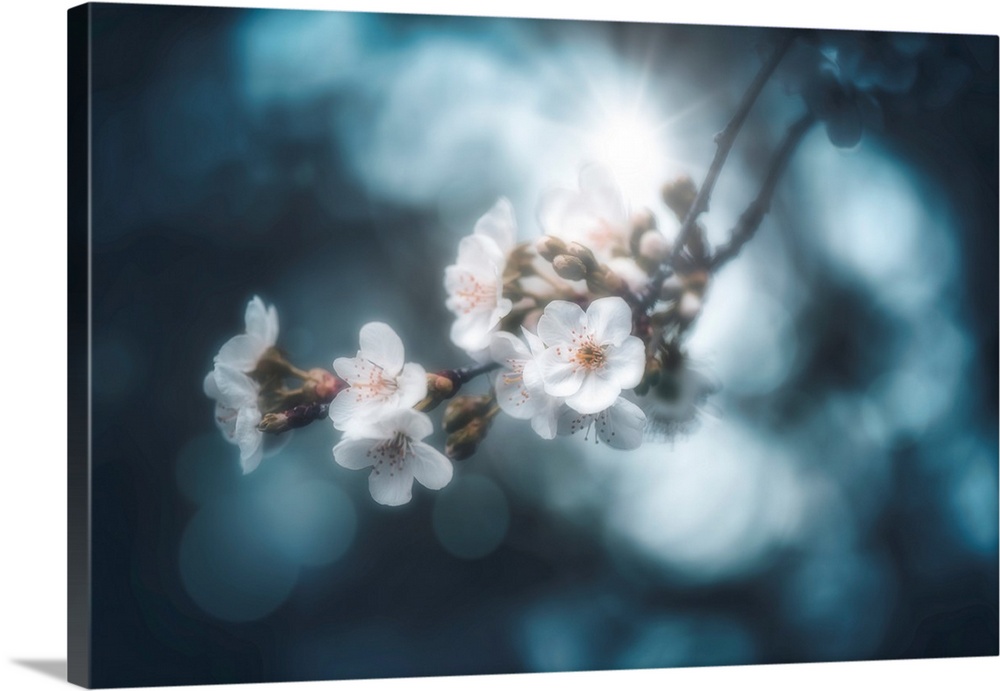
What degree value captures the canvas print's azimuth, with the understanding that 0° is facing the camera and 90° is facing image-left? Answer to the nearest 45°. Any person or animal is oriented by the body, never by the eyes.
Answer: approximately 315°
